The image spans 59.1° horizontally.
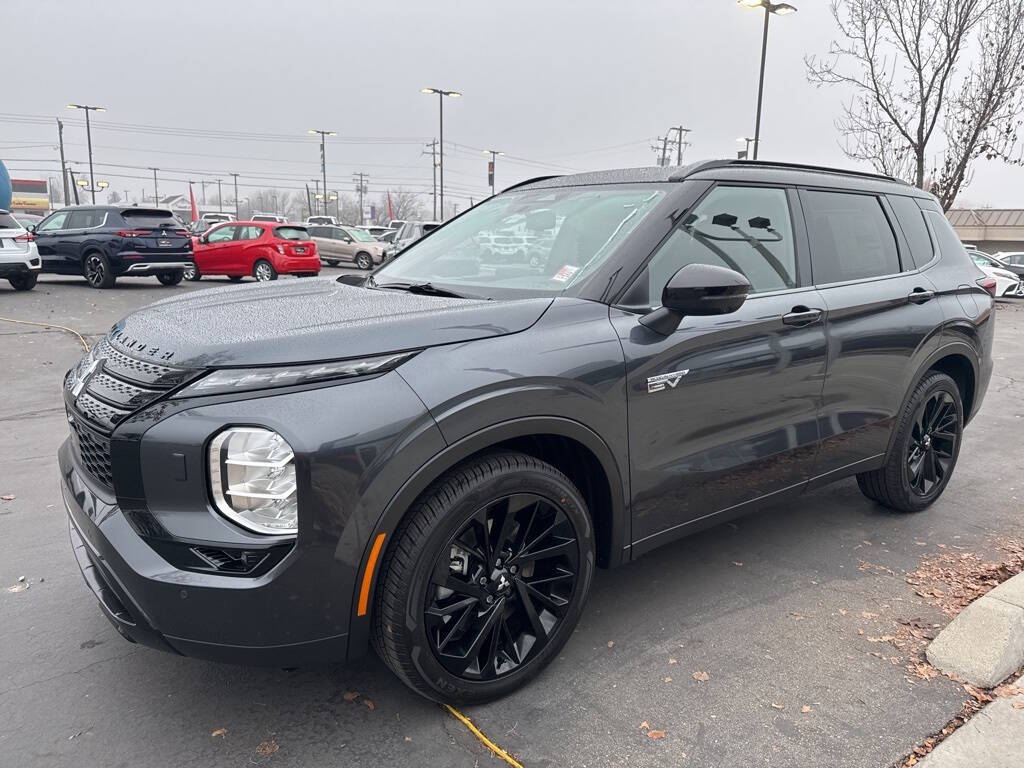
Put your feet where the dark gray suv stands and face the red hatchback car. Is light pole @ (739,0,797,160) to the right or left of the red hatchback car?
right

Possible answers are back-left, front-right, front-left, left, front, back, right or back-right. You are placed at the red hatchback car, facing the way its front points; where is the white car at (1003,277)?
back-right

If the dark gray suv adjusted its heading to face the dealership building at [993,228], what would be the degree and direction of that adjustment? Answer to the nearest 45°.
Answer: approximately 180°

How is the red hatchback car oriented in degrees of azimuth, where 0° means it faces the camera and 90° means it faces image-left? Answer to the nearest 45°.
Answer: approximately 135°

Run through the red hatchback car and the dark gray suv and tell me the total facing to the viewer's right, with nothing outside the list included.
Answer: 0

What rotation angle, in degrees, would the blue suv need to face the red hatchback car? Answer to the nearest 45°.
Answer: approximately 90° to its right

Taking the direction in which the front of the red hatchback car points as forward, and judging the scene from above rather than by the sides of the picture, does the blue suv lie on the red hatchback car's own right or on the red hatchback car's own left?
on the red hatchback car's own left

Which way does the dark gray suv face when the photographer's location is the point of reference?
facing the viewer and to the left of the viewer

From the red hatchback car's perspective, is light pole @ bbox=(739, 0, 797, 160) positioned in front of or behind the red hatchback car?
behind
